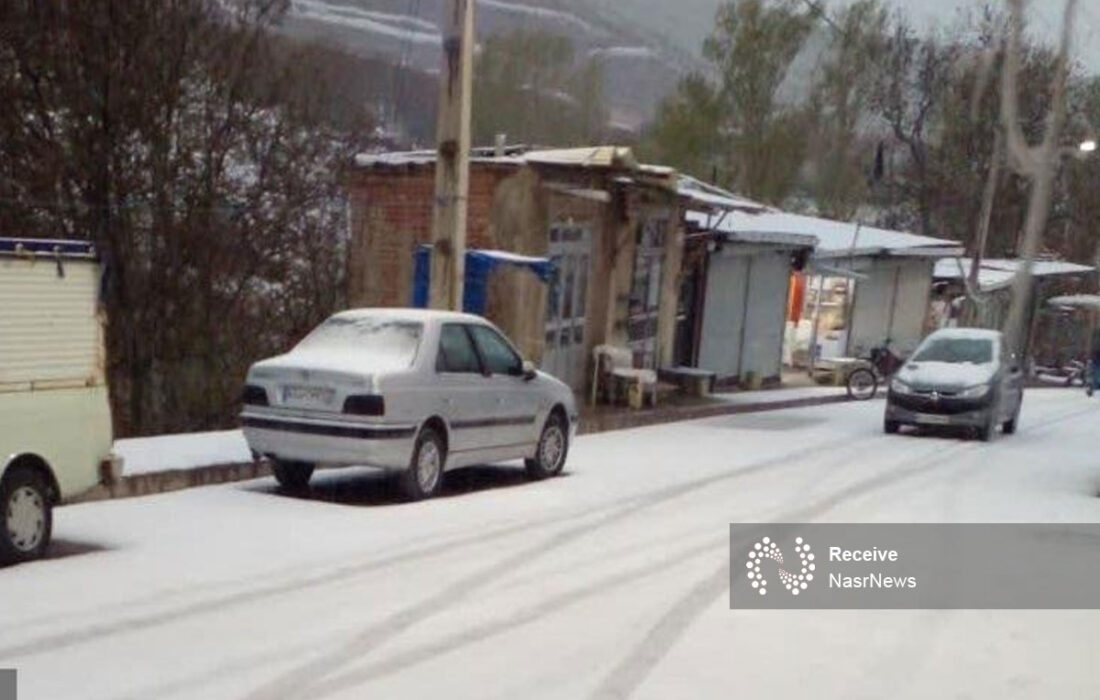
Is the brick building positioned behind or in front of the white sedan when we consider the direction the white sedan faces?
in front

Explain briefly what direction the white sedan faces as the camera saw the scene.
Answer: facing away from the viewer and to the right of the viewer

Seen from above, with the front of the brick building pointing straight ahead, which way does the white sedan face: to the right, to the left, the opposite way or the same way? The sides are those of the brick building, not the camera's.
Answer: to the left

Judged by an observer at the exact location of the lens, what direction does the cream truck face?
facing the viewer and to the left of the viewer

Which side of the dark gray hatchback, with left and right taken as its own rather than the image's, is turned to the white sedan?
front

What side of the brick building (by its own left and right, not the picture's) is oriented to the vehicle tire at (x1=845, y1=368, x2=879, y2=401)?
left

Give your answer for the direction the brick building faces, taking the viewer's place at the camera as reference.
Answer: facing the viewer and to the right of the viewer

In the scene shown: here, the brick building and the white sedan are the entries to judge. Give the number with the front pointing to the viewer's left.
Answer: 0

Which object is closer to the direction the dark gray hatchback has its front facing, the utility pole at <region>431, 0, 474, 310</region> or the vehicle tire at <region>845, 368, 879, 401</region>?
the utility pole

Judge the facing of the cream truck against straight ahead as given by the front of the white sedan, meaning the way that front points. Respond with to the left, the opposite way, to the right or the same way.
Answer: the opposite way
